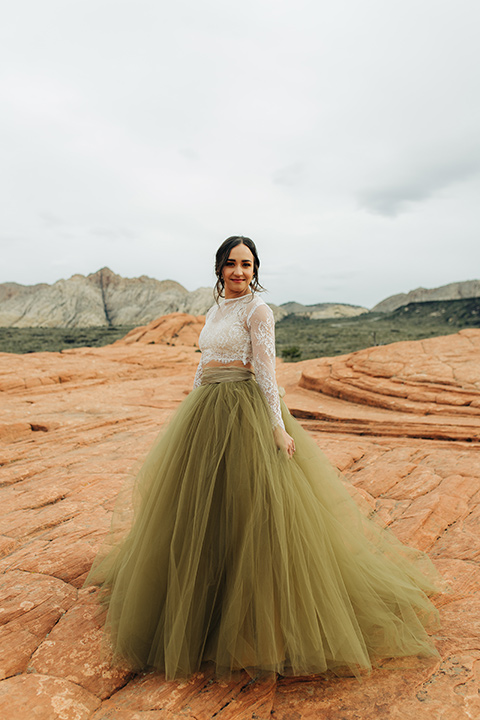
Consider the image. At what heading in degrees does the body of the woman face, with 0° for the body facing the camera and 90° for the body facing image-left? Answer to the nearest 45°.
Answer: approximately 45°
